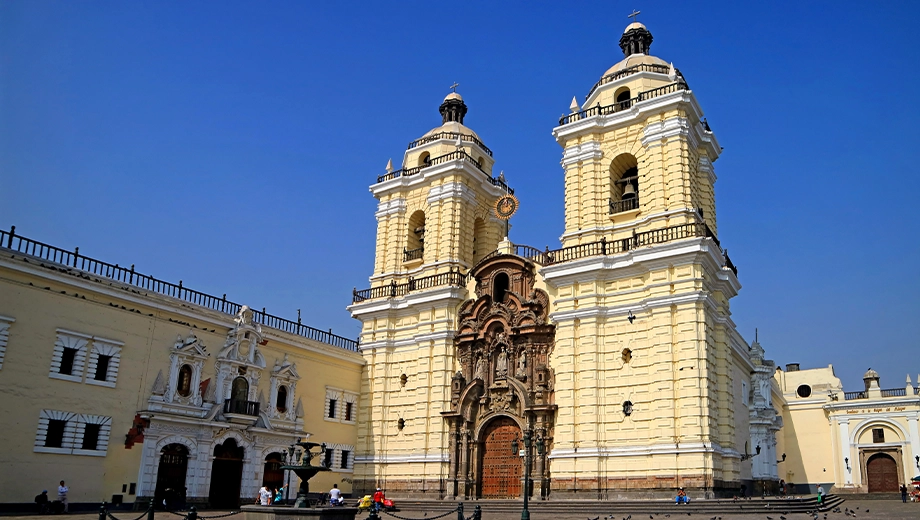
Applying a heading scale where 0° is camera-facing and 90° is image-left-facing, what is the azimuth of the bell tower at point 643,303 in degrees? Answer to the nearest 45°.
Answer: approximately 0°

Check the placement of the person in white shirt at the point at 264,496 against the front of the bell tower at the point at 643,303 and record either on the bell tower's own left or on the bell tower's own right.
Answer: on the bell tower's own right

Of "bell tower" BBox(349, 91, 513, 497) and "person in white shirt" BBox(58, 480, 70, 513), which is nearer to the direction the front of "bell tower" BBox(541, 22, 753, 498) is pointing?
the person in white shirt

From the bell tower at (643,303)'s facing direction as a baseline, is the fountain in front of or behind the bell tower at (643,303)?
in front

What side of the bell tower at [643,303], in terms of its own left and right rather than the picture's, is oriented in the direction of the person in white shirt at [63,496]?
right

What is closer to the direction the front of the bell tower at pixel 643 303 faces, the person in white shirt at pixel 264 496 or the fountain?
the fountain

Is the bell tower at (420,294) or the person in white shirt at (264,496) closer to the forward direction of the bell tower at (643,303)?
the person in white shirt

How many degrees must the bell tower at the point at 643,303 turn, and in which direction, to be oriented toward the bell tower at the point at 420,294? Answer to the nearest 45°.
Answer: approximately 135° to its right
